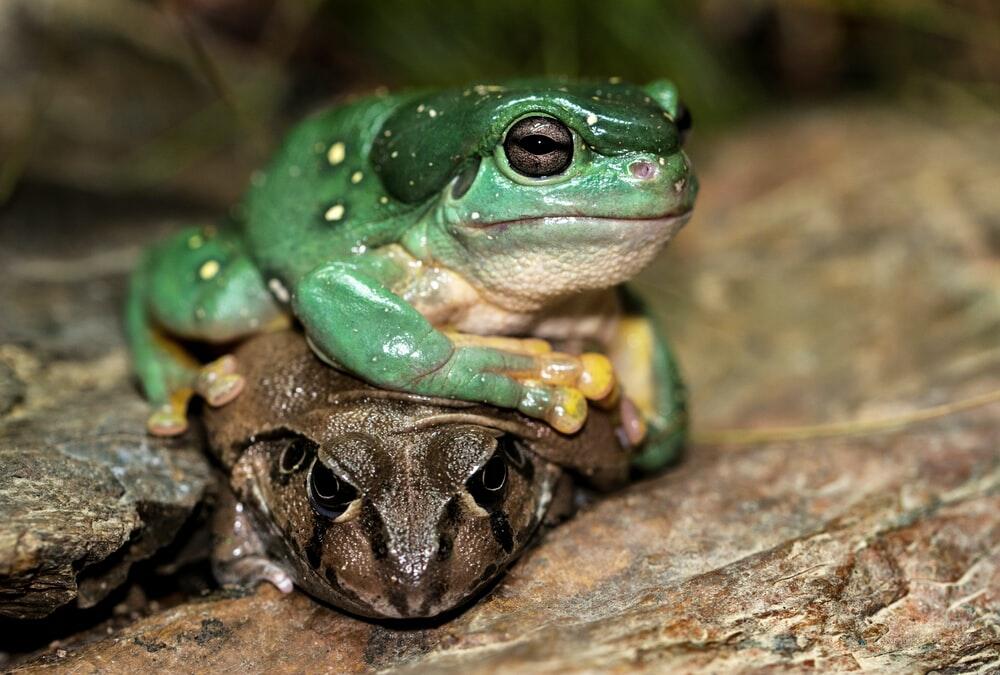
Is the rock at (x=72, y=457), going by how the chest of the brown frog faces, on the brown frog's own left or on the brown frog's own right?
on the brown frog's own right

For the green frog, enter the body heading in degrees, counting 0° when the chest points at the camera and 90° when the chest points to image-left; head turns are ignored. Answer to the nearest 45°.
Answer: approximately 315°

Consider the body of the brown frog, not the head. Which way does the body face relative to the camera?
toward the camera
